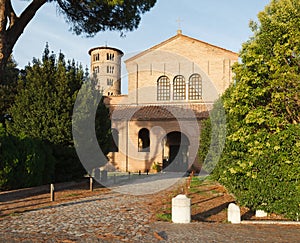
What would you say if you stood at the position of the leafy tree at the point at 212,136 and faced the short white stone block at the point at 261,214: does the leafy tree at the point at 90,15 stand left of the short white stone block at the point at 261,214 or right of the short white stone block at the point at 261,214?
right

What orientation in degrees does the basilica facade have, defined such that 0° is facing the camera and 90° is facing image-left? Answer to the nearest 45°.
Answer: approximately 0°

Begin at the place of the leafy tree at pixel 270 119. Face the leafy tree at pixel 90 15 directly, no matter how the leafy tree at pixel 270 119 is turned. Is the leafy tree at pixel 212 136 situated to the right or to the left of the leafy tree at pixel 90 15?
right

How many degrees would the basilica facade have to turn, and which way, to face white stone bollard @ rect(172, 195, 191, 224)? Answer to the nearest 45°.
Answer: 0° — it already faces it

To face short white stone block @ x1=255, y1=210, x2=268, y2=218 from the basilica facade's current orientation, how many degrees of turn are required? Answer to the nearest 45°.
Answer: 0° — it already faces it

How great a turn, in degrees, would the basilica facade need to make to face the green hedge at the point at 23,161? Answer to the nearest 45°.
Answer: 0° — it already faces it

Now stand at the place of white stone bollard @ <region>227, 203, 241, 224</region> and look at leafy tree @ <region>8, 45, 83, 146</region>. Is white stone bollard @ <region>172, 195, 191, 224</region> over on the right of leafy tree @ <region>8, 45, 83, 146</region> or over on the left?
left

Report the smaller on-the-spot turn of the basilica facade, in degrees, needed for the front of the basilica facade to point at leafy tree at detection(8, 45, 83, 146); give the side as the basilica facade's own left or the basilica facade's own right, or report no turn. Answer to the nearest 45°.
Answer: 0° — it already faces it
